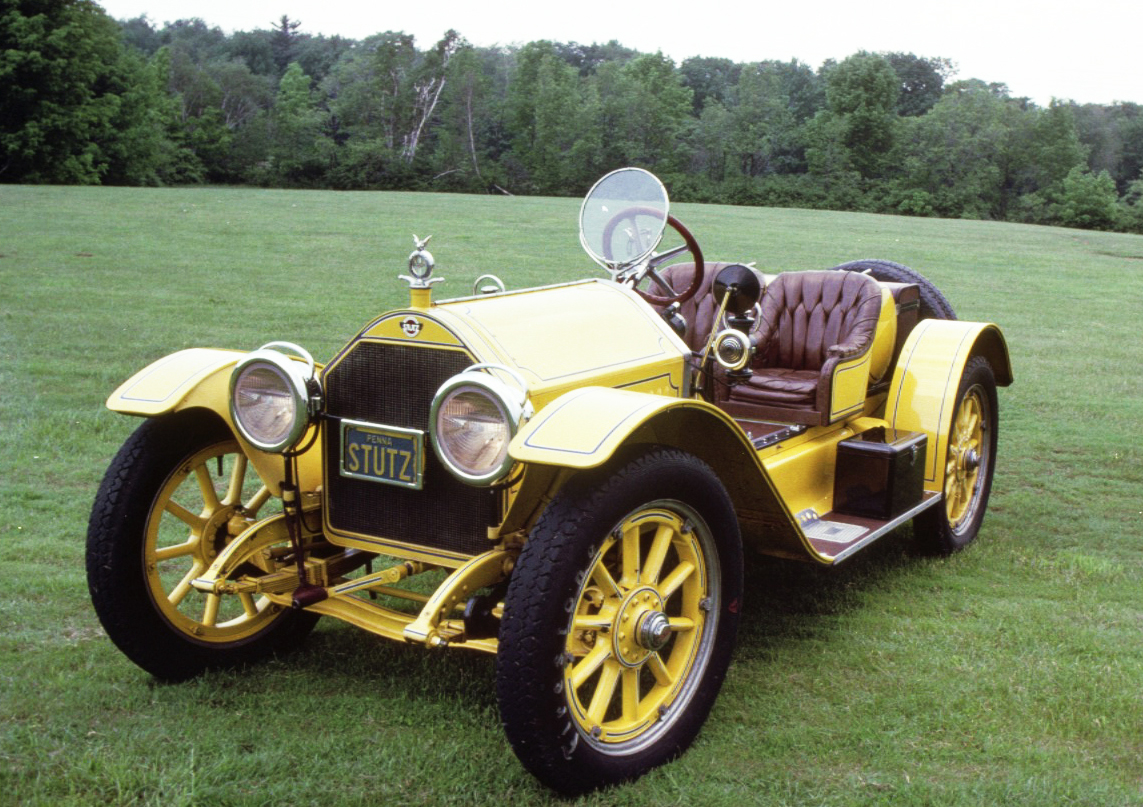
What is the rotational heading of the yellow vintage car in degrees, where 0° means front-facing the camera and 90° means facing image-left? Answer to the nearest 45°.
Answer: approximately 45°
